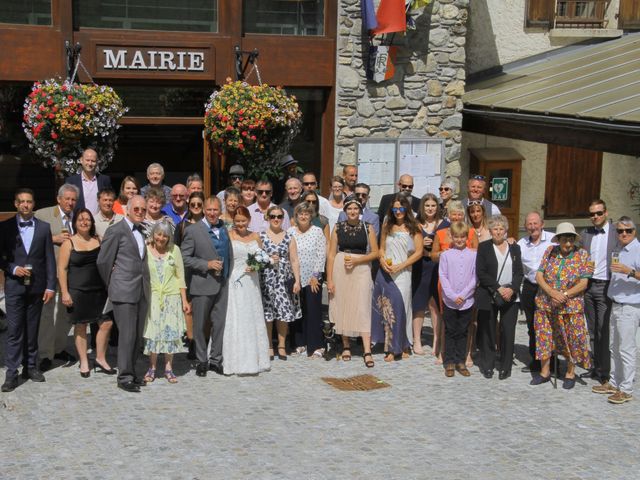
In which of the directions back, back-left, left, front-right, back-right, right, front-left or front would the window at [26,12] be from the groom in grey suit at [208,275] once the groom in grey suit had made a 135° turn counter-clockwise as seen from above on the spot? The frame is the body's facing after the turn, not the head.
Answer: front-left

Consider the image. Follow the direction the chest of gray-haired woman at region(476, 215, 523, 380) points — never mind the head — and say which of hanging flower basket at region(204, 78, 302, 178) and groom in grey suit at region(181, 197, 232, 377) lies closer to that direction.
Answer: the groom in grey suit

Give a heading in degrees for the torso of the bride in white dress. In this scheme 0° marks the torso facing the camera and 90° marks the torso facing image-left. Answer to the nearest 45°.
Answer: approximately 0°

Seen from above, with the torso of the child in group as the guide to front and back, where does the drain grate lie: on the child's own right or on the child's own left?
on the child's own right

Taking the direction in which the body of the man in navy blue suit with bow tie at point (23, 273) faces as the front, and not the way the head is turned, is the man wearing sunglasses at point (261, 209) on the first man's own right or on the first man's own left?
on the first man's own left

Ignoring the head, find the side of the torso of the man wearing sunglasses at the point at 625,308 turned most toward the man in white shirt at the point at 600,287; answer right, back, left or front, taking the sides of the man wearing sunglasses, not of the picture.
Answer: right
